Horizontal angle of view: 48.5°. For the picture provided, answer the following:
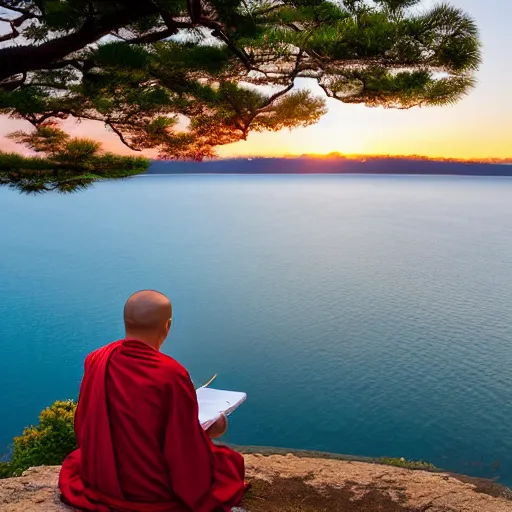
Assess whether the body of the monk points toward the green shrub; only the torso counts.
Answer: no

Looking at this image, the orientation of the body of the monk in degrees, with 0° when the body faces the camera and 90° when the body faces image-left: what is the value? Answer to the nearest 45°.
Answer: approximately 225°
